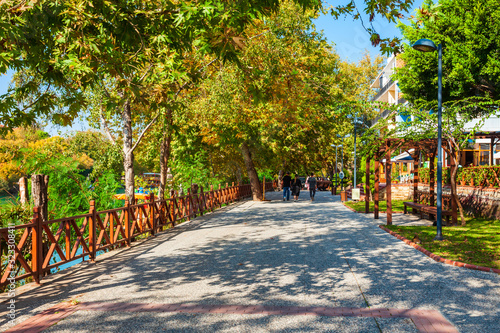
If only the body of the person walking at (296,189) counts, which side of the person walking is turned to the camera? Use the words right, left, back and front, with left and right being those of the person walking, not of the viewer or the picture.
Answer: back

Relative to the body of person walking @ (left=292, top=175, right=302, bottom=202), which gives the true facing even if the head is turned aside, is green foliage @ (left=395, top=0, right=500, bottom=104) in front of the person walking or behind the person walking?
behind

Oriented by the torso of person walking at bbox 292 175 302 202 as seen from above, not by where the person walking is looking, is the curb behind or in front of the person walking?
behind

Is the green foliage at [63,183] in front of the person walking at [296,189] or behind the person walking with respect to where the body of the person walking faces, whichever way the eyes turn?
behind

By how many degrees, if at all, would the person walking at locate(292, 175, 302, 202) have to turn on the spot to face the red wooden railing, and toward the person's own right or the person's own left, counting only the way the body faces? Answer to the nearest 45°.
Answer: approximately 180°
